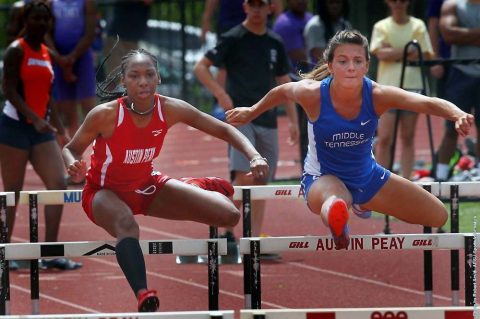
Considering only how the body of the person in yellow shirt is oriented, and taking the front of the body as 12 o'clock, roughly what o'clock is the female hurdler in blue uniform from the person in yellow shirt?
The female hurdler in blue uniform is roughly at 12 o'clock from the person in yellow shirt.

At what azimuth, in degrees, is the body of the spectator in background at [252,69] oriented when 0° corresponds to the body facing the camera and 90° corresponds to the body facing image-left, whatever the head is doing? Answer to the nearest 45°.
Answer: approximately 0°

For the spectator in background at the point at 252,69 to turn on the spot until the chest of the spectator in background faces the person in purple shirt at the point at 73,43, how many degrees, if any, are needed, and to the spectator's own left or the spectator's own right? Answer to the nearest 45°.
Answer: approximately 135° to the spectator's own right

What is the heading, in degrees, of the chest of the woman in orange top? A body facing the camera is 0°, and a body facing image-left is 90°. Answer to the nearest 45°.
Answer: approximately 315°
